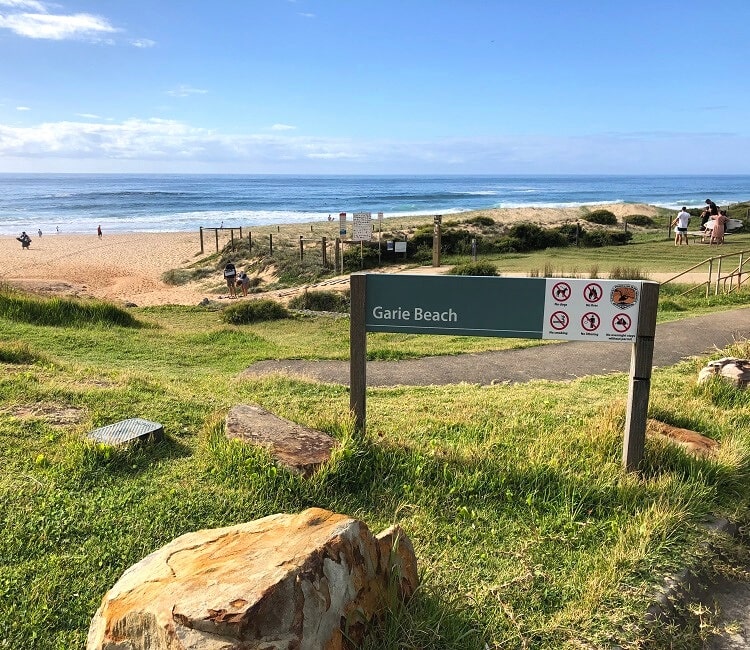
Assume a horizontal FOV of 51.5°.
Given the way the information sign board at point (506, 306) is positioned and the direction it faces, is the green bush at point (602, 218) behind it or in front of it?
behind

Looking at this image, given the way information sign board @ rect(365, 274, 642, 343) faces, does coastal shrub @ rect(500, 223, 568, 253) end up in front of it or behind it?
behind

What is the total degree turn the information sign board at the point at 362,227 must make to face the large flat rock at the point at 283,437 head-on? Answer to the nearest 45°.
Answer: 0° — it already faces it

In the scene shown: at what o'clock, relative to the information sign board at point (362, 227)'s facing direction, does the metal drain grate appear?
The metal drain grate is roughly at 12 o'clock from the information sign board.

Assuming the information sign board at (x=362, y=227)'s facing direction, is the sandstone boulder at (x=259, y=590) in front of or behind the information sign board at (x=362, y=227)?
in front

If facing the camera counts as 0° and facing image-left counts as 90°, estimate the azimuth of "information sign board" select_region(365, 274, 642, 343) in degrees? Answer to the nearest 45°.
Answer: approximately 0°

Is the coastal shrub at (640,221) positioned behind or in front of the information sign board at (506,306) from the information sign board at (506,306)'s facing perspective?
behind

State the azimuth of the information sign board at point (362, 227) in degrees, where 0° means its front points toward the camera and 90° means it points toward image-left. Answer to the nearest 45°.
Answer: approximately 0°

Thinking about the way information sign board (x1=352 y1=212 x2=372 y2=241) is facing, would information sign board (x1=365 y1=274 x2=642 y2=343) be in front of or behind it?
in front

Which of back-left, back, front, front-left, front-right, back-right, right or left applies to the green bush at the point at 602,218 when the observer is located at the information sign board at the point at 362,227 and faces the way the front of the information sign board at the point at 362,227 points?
back-left

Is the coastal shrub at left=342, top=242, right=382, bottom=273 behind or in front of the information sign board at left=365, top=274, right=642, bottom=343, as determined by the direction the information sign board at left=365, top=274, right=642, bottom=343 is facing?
behind

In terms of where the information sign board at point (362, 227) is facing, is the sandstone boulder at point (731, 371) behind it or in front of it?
in front

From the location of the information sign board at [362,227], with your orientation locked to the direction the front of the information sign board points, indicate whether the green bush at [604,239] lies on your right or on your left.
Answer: on your left

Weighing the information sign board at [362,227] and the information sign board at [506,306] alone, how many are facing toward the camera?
2

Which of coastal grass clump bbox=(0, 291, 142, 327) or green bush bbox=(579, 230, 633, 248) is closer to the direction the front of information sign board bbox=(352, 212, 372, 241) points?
the coastal grass clump

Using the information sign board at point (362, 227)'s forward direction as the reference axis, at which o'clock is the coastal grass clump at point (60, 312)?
The coastal grass clump is roughly at 1 o'clock from the information sign board.
